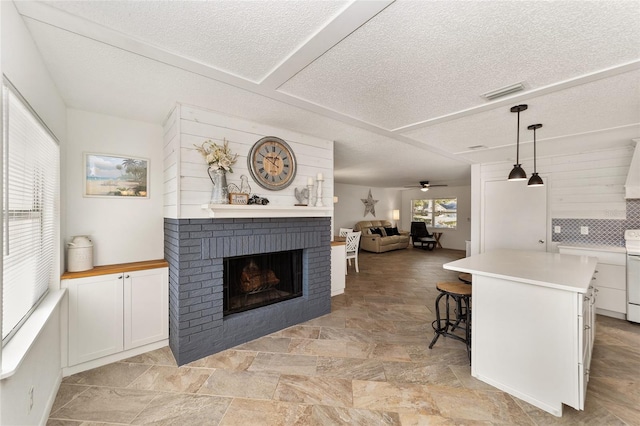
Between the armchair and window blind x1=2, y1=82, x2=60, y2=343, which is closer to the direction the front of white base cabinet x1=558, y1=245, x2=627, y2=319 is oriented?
the window blind

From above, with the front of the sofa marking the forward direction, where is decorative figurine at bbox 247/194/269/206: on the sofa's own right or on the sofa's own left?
on the sofa's own right

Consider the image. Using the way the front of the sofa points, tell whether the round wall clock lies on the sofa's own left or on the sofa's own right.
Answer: on the sofa's own right

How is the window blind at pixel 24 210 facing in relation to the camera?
to the viewer's right

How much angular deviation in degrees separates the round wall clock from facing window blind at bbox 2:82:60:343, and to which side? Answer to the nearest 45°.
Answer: approximately 90° to its right

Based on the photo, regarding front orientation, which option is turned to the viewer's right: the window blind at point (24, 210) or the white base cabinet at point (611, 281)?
the window blind

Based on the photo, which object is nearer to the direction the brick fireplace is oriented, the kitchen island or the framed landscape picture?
the kitchen island

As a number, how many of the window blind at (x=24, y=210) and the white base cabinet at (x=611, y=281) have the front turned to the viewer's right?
1
